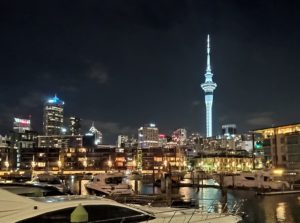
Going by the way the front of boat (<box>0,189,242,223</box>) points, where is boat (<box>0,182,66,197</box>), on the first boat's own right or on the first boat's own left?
on the first boat's own left

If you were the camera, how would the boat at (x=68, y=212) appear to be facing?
facing to the right of the viewer
